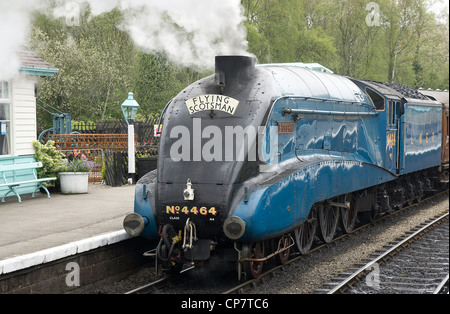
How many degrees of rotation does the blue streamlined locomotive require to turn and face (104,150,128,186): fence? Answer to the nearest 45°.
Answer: approximately 90° to its right

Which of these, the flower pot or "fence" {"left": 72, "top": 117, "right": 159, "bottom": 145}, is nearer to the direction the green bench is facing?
the flower pot

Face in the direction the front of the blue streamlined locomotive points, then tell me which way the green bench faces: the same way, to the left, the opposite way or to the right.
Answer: to the left

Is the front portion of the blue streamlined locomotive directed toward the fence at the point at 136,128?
no

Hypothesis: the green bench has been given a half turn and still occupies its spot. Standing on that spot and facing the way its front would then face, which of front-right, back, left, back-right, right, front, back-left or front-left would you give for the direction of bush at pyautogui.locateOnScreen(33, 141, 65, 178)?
right

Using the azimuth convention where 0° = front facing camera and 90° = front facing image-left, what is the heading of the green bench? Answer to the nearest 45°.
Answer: approximately 315°

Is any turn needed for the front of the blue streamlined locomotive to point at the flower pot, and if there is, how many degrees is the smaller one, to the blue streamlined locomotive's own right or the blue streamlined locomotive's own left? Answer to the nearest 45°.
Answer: approximately 90° to the blue streamlined locomotive's own right

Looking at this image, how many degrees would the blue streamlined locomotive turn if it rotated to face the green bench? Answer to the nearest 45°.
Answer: approximately 90° to its right

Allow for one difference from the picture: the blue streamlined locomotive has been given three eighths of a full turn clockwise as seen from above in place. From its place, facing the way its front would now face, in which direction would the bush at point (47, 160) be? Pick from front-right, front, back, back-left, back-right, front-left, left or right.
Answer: front-left

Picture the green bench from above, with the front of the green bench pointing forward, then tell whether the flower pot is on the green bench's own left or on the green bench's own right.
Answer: on the green bench's own left

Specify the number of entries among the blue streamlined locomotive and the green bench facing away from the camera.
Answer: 0
